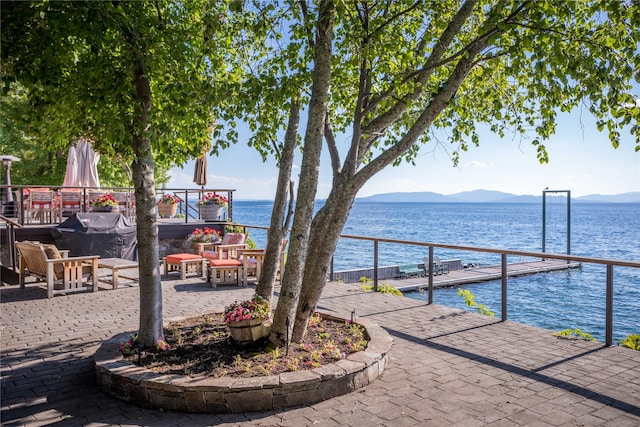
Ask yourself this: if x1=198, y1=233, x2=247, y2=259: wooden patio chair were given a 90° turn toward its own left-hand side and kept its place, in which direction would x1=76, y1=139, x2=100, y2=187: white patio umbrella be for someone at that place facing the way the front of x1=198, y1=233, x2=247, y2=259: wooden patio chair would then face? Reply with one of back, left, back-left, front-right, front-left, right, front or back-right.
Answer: back

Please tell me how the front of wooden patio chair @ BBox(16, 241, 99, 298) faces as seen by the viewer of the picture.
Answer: facing away from the viewer and to the right of the viewer

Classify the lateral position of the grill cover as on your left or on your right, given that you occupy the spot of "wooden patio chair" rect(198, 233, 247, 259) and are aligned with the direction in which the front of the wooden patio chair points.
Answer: on your right

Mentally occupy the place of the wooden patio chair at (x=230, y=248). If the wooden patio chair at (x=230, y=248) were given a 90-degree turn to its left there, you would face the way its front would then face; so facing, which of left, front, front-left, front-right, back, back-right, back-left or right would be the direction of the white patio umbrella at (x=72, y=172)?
back

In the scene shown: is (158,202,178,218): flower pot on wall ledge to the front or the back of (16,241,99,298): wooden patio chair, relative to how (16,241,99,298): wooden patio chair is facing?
to the front

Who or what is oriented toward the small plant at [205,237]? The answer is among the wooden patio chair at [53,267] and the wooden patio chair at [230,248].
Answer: the wooden patio chair at [53,267]

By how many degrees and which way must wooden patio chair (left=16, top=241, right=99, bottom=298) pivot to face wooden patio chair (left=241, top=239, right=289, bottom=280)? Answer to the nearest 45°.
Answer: approximately 45° to its right

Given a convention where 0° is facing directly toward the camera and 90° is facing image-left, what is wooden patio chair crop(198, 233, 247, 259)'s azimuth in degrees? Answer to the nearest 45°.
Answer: approximately 45°

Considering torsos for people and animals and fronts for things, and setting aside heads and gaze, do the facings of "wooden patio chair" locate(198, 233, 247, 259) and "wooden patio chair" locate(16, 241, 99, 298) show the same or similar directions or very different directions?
very different directions

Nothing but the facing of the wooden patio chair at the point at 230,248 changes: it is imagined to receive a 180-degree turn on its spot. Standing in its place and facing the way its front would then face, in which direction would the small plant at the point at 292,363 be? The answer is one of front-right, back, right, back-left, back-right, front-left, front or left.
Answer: back-right

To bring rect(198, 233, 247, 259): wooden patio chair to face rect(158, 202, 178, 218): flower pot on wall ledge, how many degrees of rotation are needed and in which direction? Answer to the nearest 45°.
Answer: approximately 135° to its right

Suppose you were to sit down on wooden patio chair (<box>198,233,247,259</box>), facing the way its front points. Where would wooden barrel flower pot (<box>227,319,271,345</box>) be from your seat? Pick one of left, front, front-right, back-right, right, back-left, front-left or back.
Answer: front-left

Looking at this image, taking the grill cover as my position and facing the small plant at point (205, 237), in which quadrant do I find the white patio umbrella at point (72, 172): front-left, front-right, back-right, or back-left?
back-left

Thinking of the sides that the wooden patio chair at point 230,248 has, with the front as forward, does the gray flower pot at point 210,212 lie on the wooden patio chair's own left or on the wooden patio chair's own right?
on the wooden patio chair's own right

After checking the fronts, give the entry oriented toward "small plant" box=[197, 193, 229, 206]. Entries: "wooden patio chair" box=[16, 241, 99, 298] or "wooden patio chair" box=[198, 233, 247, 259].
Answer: "wooden patio chair" box=[16, 241, 99, 298]

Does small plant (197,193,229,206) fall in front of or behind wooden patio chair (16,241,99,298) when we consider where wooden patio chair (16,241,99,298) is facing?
in front

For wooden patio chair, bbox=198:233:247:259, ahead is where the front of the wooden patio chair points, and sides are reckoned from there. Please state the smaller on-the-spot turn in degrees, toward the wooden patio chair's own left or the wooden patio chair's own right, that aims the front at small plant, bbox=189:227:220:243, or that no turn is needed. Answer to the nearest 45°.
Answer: approximately 90° to the wooden patio chair's own right
